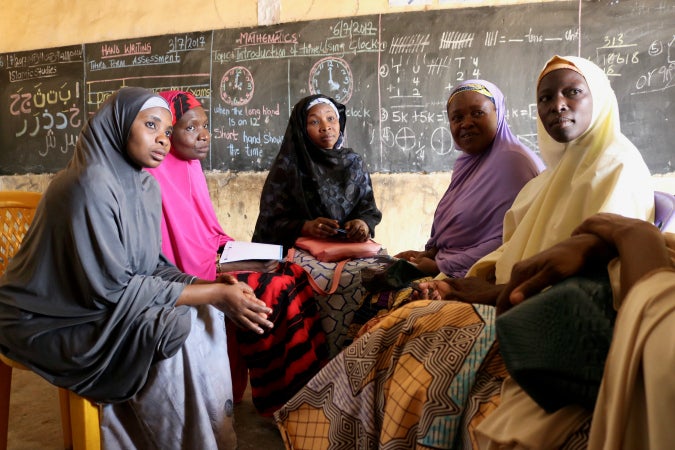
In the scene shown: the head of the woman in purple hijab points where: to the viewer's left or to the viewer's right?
to the viewer's left

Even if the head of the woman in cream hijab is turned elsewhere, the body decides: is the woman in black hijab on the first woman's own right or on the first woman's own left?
on the first woman's own right

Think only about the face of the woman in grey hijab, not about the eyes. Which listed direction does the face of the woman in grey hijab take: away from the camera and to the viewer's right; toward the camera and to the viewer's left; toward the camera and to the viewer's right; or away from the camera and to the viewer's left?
toward the camera and to the viewer's right

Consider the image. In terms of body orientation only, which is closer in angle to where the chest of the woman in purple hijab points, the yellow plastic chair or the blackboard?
the yellow plastic chair

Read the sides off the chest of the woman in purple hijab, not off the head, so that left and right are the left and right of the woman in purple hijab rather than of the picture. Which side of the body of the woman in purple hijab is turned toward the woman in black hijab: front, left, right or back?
right

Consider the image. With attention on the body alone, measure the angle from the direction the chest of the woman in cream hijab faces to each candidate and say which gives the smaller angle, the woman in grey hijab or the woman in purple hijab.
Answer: the woman in grey hijab

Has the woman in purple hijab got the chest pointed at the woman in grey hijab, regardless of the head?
yes

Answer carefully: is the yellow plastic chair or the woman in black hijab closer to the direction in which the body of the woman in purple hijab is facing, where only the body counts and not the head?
the yellow plastic chair

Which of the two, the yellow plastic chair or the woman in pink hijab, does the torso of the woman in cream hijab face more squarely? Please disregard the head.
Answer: the yellow plastic chair

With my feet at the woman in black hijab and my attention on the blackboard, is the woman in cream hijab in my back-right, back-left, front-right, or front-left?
back-right

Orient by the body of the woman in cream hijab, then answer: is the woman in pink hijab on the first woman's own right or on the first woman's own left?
on the first woman's own right

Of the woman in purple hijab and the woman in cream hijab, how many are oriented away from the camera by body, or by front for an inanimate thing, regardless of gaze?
0
